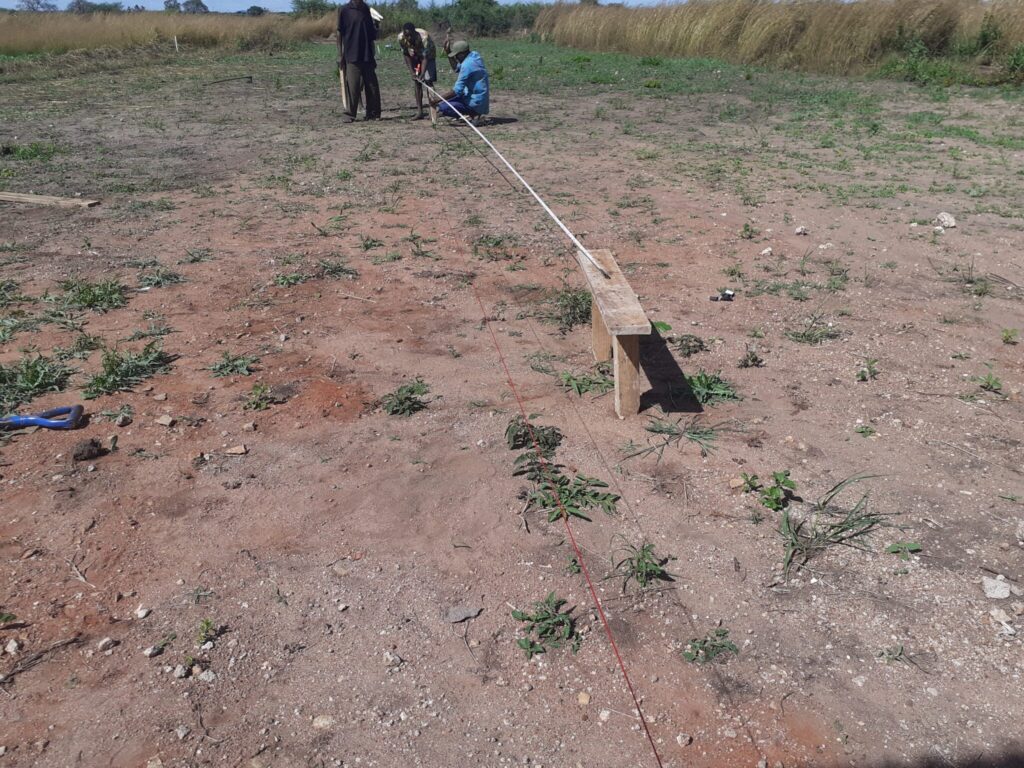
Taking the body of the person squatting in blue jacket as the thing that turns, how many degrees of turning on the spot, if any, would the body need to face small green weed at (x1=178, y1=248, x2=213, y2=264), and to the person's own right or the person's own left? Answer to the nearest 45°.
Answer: approximately 90° to the person's own left

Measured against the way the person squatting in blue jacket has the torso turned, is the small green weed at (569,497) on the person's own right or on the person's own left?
on the person's own left

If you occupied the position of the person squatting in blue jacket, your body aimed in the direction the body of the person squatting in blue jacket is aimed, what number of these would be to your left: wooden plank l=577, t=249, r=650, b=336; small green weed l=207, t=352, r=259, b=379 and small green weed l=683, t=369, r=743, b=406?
3

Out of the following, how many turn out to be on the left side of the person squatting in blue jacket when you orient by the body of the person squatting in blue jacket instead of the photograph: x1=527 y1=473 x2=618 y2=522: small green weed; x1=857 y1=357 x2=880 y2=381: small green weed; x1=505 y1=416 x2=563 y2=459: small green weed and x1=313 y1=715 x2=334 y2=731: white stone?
4

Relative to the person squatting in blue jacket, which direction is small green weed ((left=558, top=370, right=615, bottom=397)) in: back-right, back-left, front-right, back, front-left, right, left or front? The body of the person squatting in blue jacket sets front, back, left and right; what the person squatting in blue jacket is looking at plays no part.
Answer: left

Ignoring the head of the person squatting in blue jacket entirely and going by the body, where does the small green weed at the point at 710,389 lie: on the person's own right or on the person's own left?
on the person's own left

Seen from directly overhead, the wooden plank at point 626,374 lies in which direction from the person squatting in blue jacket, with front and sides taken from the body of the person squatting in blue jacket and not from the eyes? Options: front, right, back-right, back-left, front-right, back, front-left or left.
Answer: left

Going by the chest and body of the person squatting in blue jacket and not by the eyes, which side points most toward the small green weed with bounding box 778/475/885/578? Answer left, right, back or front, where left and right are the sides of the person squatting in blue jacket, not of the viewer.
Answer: left

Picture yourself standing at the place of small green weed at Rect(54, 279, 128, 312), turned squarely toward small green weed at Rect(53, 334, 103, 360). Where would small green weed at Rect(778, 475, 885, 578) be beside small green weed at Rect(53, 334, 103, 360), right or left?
left

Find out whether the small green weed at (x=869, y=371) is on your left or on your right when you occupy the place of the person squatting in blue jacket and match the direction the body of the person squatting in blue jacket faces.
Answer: on your left

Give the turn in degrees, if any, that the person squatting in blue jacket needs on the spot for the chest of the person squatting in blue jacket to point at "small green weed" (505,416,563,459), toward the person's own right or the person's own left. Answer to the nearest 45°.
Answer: approximately 90° to the person's own left

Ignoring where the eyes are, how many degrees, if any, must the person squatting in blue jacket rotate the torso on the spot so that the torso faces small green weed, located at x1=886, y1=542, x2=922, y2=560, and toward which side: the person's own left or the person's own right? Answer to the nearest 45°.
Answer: approximately 90° to the person's own left

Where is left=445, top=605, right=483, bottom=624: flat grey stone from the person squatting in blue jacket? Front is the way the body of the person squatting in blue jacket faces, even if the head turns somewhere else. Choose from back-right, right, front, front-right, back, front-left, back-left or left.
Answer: left

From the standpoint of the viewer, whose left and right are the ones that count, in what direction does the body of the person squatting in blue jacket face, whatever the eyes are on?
facing to the left of the viewer

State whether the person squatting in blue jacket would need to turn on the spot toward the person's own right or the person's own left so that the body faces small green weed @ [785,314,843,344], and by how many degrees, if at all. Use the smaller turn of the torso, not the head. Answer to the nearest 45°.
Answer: approximately 90° to the person's own left

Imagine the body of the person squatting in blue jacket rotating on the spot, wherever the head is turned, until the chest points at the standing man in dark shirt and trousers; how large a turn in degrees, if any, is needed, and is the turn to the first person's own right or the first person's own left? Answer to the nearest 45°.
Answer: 0° — they already face them
